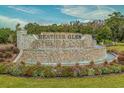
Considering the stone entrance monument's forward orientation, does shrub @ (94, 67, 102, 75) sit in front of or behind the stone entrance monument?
in front

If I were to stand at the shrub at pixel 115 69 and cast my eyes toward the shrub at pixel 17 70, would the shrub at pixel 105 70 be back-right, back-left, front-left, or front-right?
front-left

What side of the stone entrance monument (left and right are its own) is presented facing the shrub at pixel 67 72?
front

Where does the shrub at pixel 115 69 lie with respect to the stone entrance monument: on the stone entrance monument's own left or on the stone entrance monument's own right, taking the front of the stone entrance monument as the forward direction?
on the stone entrance monument's own left

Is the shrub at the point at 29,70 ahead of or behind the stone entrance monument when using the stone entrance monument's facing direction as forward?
ahead

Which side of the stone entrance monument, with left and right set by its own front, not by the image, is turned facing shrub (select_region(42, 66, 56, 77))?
front

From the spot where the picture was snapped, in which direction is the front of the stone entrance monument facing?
facing the viewer
